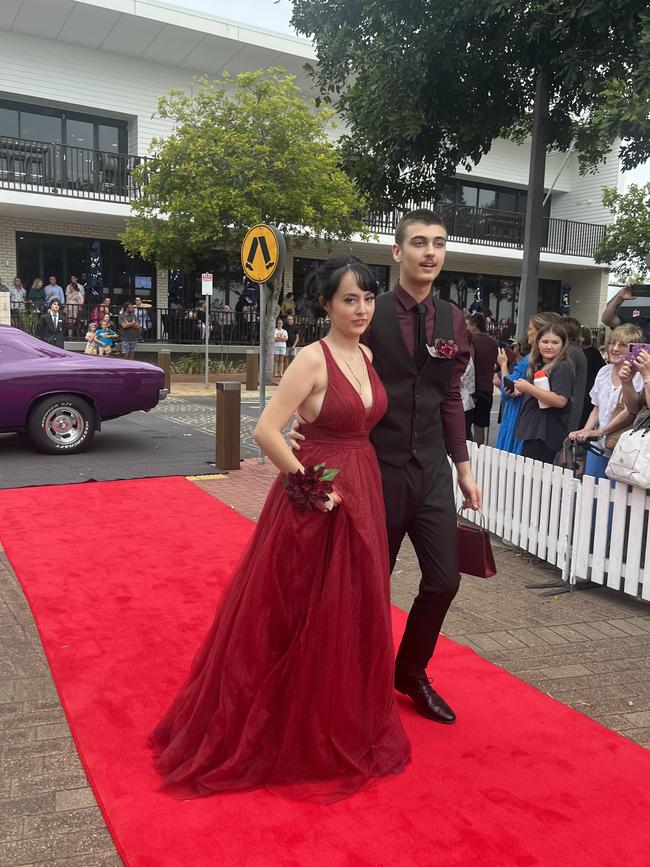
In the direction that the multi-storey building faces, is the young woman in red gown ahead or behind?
ahead

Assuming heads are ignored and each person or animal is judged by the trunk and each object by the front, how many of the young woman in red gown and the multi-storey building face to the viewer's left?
0

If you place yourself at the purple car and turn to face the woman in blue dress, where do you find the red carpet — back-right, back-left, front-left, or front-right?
front-right

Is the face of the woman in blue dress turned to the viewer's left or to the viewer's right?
to the viewer's left

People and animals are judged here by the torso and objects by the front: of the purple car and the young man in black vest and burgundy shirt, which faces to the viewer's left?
the purple car

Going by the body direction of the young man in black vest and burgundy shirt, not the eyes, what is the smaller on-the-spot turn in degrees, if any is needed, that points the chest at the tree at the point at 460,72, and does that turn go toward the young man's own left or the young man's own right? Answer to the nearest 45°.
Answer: approximately 135° to the young man's own left

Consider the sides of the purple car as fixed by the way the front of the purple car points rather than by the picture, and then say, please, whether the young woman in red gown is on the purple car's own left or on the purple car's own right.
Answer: on the purple car's own left

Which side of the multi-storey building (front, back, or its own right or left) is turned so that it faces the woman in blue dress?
front

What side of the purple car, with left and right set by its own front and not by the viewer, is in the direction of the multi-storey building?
right

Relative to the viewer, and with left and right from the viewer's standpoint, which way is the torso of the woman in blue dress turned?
facing to the left of the viewer

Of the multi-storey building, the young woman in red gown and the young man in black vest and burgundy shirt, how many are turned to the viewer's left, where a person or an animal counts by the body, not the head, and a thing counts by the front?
0

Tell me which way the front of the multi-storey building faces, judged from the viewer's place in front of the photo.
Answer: facing the viewer and to the right of the viewer
